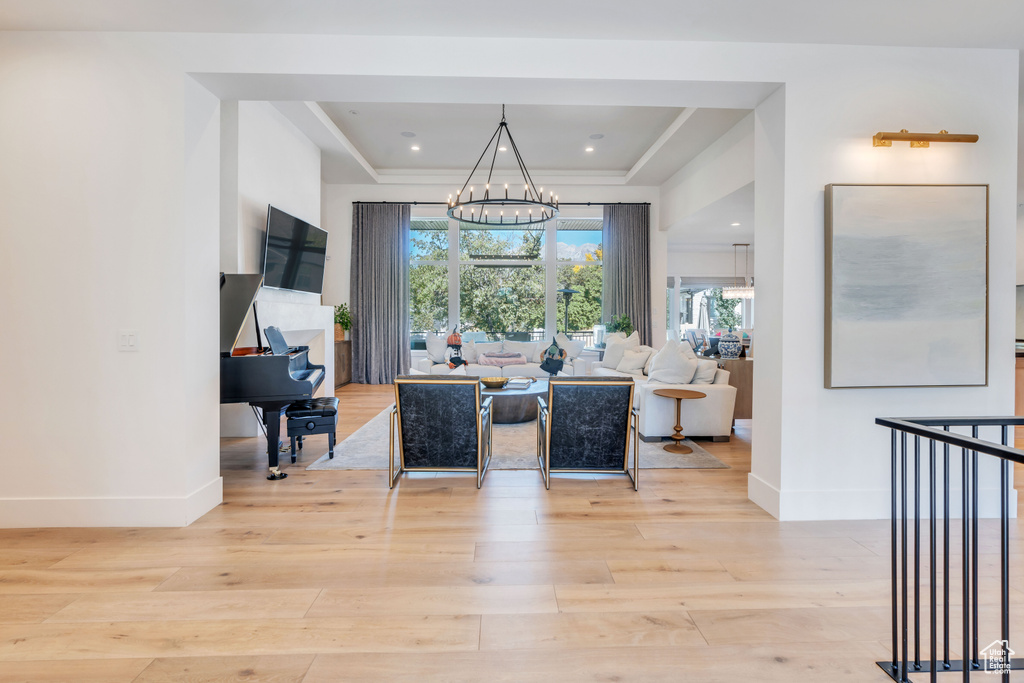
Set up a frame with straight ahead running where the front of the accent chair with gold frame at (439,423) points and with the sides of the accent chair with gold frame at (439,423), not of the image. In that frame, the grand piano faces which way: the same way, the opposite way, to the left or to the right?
to the right

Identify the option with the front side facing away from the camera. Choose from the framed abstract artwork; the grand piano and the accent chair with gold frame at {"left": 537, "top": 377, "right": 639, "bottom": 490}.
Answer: the accent chair with gold frame

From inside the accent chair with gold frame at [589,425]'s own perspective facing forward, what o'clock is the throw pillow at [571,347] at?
The throw pillow is roughly at 12 o'clock from the accent chair with gold frame.

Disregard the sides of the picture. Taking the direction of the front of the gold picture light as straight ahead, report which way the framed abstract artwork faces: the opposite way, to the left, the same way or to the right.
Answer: the same way

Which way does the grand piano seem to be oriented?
to the viewer's right

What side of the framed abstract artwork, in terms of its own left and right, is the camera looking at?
front

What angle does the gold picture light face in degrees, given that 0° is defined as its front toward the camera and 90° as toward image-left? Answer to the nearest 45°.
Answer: approximately 0°

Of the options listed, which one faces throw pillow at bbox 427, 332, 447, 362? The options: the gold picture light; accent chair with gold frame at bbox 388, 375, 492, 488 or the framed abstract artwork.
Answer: the accent chair with gold frame

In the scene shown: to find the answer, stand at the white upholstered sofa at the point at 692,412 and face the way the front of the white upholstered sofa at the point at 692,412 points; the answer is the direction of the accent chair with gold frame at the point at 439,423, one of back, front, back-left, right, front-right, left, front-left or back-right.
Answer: front-left

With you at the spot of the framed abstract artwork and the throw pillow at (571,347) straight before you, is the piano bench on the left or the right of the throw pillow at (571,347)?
left

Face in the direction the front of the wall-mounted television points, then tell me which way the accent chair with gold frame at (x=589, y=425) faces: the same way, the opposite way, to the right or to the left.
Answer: to the left

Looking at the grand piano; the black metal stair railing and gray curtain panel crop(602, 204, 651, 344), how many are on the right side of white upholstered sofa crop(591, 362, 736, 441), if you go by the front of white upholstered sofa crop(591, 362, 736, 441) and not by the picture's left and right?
1

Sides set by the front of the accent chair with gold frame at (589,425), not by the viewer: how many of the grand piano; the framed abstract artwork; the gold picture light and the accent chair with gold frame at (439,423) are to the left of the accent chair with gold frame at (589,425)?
2

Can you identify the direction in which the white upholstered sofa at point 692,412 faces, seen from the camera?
facing to the left of the viewer

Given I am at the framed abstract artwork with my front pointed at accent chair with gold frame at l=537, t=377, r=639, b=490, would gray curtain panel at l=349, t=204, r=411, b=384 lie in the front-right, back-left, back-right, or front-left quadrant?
front-right

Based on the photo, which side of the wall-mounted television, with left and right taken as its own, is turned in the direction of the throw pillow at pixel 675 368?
front

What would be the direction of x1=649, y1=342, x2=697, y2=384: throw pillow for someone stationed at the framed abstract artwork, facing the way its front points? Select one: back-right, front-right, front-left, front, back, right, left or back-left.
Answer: back-right
